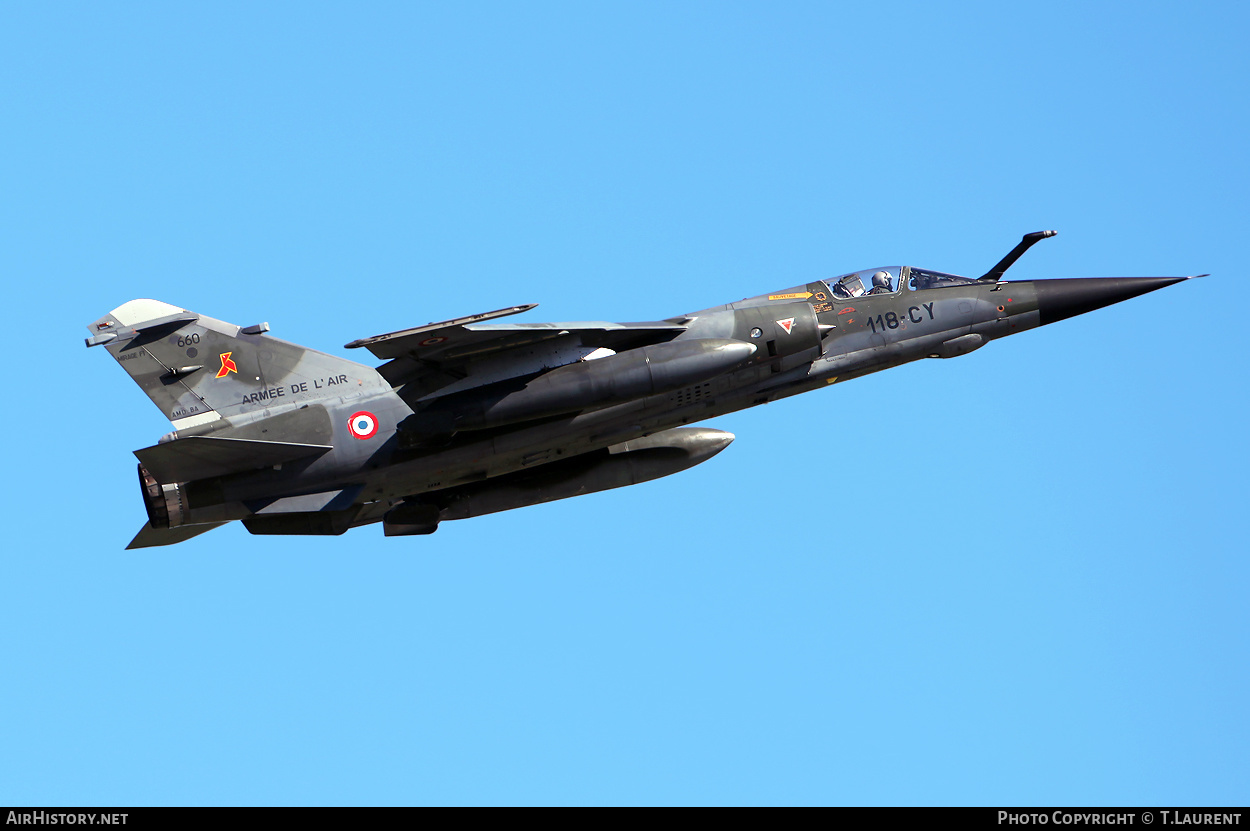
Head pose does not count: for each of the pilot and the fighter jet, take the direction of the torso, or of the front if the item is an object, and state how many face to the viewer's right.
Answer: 2

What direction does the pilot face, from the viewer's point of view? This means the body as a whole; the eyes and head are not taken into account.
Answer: to the viewer's right

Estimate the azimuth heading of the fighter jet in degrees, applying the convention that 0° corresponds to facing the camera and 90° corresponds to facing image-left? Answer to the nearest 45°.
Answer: approximately 270°
